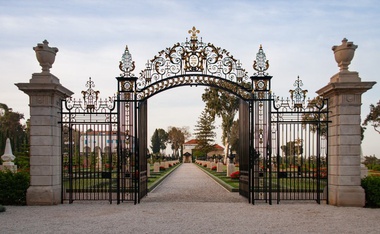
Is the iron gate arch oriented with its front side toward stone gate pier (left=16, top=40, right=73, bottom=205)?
no

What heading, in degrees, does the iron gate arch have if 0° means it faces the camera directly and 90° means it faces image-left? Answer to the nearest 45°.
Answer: approximately 0°

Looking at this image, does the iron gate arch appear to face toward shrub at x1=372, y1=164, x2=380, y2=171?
no

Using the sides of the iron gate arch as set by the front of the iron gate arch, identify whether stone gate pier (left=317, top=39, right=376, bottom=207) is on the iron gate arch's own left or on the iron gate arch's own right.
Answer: on the iron gate arch's own left

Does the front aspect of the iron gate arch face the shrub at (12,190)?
no

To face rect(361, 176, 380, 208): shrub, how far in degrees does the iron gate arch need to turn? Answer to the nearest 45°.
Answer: approximately 90° to its left

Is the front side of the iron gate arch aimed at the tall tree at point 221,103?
no
